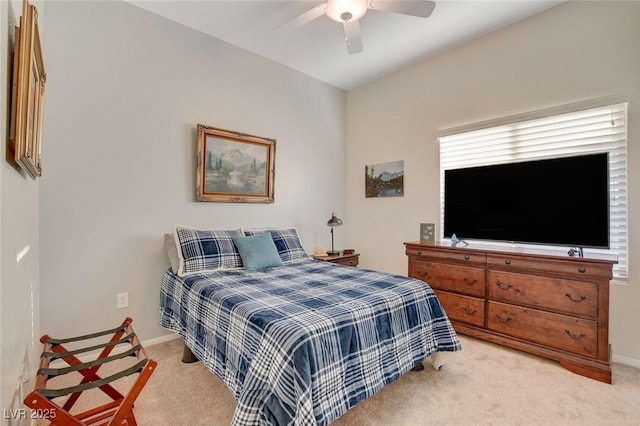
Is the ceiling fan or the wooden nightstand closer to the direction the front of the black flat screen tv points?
the ceiling fan

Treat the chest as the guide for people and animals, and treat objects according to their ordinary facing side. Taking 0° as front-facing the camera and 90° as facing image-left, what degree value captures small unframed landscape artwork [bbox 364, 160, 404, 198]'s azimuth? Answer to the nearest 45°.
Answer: approximately 45°

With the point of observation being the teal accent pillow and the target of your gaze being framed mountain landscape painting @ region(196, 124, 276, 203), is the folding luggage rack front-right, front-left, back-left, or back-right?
back-left

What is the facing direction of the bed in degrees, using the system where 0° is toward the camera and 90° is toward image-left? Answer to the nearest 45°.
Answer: approximately 315°

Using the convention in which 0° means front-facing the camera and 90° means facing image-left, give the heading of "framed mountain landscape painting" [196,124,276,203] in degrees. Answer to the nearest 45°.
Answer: approximately 315°

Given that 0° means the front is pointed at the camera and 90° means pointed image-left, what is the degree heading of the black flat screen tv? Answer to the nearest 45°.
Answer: approximately 45°
